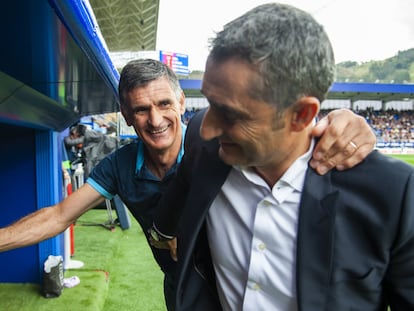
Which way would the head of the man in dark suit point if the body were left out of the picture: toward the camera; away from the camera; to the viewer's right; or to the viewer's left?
to the viewer's left

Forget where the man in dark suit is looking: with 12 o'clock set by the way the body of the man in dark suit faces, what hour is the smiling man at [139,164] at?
The smiling man is roughly at 3 o'clock from the man in dark suit.

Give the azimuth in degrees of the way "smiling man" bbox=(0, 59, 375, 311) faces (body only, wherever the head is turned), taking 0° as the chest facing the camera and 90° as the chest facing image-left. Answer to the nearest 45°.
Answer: approximately 0°

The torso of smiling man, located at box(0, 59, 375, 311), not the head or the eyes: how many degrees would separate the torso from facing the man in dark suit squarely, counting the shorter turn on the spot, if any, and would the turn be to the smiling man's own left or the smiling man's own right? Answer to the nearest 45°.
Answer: approximately 45° to the smiling man's own left

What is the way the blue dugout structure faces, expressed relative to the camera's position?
facing to the right of the viewer

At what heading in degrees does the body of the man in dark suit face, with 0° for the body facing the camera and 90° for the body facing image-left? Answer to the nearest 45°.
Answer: approximately 45°

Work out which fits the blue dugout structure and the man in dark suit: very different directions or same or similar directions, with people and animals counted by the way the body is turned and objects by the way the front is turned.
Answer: very different directions

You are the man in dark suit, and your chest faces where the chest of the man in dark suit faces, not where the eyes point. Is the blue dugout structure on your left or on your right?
on your right
